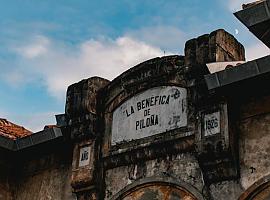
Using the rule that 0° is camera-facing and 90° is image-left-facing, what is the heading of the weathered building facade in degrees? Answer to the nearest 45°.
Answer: approximately 45°
